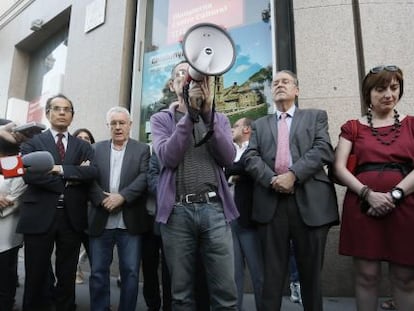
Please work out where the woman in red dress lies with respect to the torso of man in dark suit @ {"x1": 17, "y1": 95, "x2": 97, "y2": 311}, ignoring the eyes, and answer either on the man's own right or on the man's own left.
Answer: on the man's own left

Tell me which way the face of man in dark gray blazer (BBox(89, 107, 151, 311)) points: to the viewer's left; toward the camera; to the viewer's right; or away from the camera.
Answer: toward the camera

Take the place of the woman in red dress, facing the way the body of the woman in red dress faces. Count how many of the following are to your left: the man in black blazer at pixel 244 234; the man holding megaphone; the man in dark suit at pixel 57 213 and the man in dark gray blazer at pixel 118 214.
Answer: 0

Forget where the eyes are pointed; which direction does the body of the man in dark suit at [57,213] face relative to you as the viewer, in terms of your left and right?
facing the viewer

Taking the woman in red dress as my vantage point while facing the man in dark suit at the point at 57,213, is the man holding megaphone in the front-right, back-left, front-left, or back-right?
front-left

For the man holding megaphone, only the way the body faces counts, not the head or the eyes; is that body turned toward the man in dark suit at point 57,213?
no

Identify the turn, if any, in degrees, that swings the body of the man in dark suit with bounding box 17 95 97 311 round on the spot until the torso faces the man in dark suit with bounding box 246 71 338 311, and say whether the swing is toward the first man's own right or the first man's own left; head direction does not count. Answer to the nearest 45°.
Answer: approximately 45° to the first man's own left

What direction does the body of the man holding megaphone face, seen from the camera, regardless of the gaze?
toward the camera

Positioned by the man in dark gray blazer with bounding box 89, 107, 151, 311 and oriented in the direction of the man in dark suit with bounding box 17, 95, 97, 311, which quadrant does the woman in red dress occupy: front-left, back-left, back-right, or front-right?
back-left

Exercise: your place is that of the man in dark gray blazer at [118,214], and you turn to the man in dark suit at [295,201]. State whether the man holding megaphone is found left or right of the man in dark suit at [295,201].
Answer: right

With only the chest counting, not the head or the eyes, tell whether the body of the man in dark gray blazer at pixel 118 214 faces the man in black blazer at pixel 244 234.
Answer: no

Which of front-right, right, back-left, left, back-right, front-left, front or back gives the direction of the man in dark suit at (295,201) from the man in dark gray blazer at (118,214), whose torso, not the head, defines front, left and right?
front-left

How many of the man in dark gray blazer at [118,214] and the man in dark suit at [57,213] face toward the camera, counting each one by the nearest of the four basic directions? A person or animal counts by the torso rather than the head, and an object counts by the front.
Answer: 2

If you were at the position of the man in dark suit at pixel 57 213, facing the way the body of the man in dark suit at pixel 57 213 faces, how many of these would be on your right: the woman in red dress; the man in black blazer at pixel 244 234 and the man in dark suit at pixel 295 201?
0

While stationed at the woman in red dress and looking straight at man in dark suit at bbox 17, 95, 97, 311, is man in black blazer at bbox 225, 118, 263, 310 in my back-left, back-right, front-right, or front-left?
front-right

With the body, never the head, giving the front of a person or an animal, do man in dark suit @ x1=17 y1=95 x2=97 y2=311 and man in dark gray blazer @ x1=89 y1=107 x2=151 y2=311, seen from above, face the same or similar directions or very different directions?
same or similar directions

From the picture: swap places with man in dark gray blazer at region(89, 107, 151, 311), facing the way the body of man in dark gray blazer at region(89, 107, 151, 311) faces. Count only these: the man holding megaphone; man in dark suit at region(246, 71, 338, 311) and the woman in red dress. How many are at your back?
0

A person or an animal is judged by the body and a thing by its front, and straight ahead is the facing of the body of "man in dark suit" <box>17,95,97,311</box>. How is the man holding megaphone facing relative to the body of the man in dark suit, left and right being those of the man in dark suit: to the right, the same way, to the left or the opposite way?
the same way
